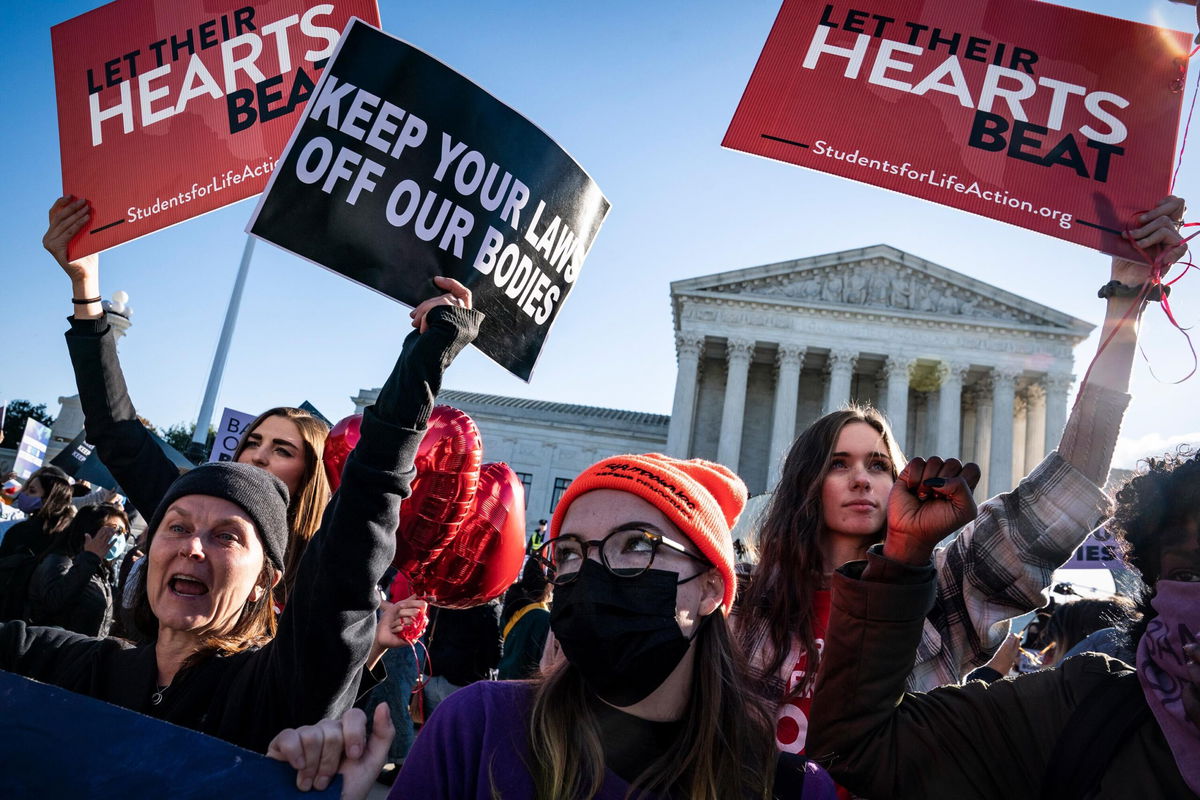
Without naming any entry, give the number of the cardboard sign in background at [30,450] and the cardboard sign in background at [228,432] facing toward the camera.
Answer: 2

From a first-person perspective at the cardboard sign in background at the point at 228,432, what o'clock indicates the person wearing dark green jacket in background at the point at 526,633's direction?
The person wearing dark green jacket in background is roughly at 11 o'clock from the cardboard sign in background.

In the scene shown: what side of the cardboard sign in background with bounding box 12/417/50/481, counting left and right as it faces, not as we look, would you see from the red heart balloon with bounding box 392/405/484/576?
front

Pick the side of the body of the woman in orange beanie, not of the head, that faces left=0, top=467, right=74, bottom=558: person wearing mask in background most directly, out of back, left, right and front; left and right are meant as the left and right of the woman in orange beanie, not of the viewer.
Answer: right

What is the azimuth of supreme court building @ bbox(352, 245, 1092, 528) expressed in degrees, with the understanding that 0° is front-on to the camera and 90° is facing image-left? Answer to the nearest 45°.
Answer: approximately 0°

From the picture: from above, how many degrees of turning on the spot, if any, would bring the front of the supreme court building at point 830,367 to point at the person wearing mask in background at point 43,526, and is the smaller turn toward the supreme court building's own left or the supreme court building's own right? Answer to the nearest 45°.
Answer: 0° — it already faces them

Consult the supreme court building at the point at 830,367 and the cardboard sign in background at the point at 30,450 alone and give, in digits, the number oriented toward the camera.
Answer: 2
